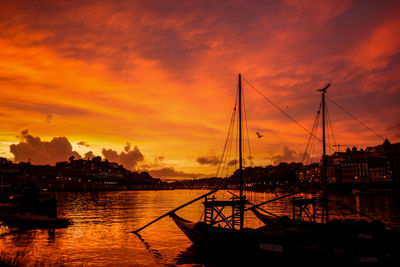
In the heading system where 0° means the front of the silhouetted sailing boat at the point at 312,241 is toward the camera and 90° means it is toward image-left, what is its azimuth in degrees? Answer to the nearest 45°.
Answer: approximately 270°
